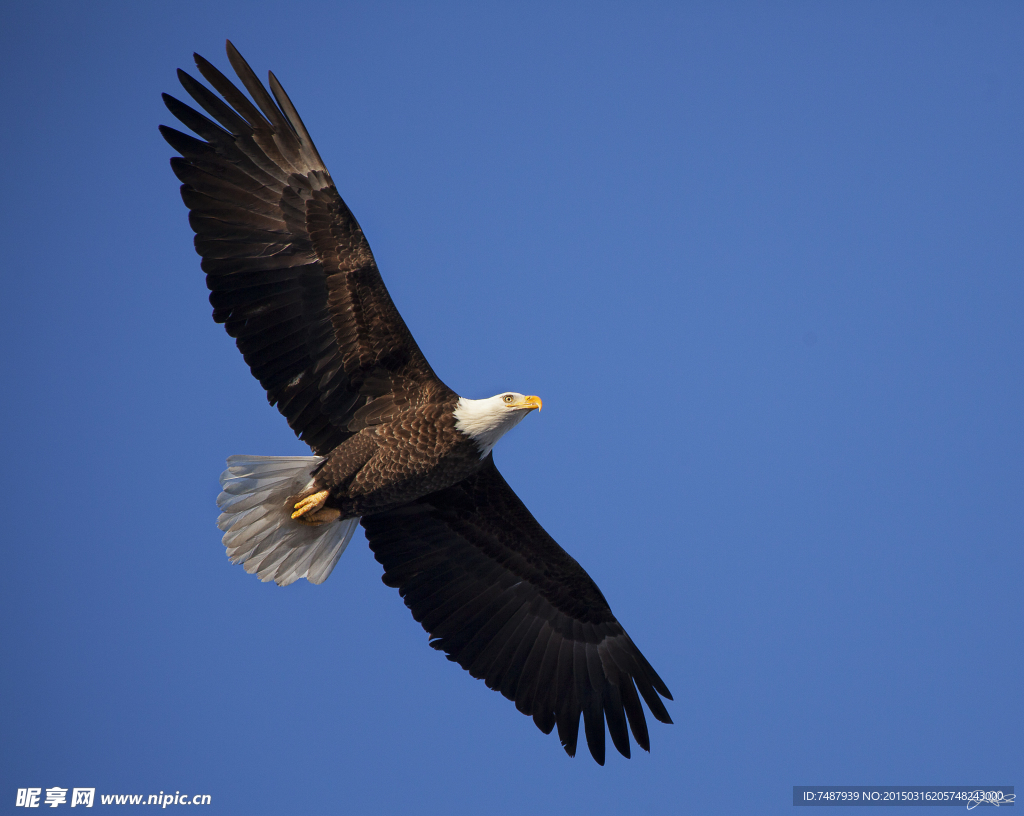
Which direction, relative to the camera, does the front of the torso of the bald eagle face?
to the viewer's right
